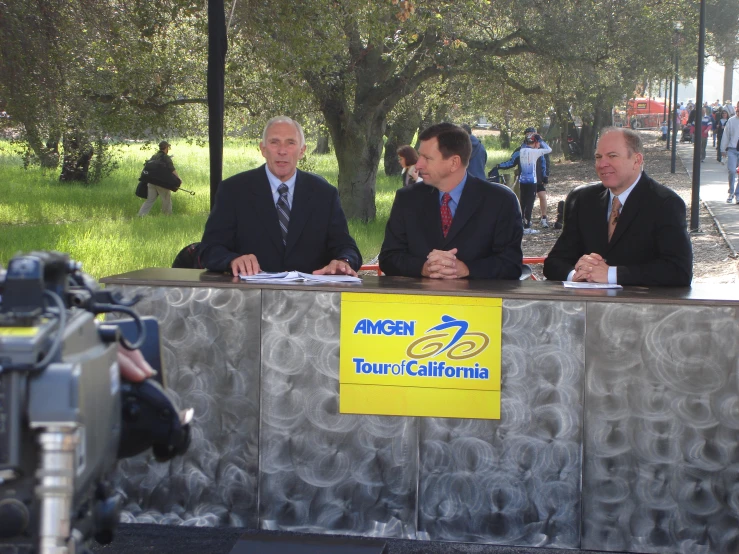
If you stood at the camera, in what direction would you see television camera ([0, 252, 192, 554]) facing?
facing away from the viewer and to the right of the viewer

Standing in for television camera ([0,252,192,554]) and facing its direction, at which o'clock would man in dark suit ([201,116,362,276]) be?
The man in dark suit is roughly at 11 o'clock from the television camera.

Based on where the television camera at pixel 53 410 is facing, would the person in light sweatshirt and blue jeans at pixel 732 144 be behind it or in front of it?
in front

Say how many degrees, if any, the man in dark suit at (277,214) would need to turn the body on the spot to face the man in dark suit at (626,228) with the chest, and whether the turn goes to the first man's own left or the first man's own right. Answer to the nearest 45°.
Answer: approximately 90° to the first man's own left

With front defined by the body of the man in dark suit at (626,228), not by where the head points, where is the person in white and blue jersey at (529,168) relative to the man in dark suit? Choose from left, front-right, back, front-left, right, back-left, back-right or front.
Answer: back-right

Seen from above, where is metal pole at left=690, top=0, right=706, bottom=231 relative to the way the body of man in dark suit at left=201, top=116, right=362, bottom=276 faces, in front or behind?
behind

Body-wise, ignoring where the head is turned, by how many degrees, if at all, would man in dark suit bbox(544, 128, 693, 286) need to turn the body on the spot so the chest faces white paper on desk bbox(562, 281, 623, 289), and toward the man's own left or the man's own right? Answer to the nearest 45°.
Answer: approximately 45° to the man's own left

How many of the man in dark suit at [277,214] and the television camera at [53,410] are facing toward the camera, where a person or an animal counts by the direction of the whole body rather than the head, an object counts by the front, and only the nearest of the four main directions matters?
1

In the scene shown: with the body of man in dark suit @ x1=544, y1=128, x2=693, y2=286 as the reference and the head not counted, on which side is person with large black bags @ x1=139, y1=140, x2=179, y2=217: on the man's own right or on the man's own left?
on the man's own right
